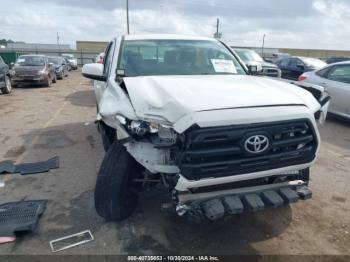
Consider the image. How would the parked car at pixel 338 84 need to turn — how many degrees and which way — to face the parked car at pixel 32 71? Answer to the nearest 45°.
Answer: approximately 135° to its right

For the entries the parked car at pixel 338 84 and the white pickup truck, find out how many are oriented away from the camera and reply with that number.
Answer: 0

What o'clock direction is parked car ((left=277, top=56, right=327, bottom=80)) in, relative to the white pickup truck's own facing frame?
The parked car is roughly at 8 o'clock from the white pickup truck.

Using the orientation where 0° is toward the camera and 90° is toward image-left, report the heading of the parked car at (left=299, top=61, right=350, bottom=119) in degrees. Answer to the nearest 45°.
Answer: approximately 315°

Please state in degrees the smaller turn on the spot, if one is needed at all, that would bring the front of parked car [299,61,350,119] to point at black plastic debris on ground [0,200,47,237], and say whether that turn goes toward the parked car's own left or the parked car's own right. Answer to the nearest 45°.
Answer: approximately 90° to the parked car's own right

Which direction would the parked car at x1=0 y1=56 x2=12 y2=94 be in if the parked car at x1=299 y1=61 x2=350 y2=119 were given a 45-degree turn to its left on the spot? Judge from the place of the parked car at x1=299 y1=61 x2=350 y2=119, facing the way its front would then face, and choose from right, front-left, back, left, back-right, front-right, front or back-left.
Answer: back

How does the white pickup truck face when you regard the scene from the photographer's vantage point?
facing the viewer and to the right of the viewer

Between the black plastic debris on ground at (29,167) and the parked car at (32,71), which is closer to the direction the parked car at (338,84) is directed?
the black plastic debris on ground

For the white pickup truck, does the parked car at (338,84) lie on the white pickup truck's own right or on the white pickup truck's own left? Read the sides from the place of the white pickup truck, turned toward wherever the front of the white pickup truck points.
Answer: on the white pickup truck's own left
